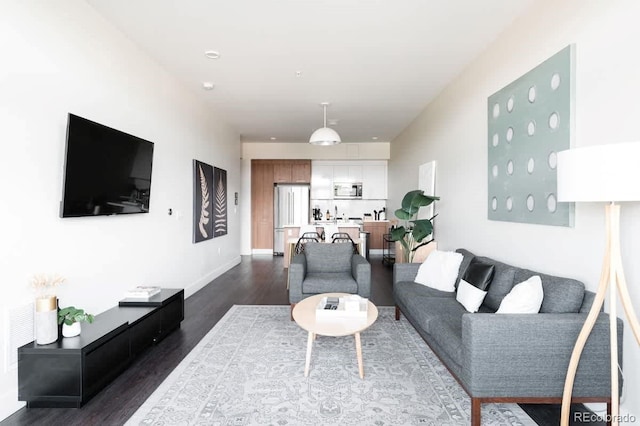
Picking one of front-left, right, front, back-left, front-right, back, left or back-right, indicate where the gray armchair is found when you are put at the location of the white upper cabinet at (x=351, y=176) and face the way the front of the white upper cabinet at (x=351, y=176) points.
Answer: front

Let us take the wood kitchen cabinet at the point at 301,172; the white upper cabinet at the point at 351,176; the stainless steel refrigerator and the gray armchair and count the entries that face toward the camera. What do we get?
4

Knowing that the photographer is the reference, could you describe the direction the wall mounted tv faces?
facing the viewer and to the right of the viewer

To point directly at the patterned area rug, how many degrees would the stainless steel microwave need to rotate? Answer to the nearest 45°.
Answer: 0° — it already faces it

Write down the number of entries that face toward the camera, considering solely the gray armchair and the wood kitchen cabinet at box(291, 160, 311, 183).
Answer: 2

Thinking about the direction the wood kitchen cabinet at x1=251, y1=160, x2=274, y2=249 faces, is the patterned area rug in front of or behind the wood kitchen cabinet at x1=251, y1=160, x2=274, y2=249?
in front

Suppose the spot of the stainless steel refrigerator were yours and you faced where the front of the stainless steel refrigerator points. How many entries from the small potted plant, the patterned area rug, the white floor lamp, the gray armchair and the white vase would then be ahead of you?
5

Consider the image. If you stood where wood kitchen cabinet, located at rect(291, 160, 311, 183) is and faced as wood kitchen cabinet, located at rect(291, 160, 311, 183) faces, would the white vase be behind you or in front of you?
in front

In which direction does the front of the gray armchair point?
toward the camera

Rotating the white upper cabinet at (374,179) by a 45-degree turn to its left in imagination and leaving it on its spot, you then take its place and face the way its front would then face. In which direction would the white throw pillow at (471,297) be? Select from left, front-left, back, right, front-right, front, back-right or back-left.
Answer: front-right

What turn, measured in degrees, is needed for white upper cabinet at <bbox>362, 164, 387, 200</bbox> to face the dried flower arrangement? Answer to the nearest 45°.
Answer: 0° — it already faces it

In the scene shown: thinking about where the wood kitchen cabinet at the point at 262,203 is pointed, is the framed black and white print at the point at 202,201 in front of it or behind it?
in front

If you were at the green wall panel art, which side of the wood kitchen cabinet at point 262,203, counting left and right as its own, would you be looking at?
front

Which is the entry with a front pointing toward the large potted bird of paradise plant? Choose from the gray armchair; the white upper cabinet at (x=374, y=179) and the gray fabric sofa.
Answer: the white upper cabinet

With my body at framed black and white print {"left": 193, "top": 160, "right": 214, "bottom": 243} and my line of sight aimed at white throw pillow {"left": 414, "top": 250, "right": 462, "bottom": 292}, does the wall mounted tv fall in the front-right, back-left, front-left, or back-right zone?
front-right

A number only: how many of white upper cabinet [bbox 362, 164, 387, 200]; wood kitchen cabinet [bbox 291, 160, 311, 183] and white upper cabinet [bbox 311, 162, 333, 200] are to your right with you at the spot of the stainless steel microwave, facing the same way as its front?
2

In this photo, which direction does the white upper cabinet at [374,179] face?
toward the camera

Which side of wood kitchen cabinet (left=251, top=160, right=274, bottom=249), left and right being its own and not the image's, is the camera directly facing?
front

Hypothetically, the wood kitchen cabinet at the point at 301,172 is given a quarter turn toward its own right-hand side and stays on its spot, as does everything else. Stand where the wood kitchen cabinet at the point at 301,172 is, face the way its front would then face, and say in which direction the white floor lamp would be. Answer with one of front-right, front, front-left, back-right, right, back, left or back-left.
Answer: left

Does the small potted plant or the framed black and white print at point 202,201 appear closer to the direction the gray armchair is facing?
the small potted plant
